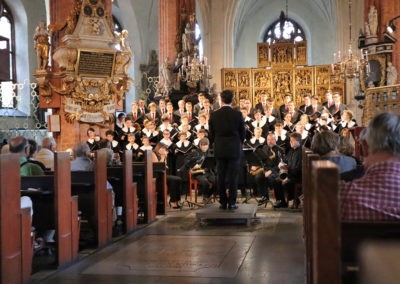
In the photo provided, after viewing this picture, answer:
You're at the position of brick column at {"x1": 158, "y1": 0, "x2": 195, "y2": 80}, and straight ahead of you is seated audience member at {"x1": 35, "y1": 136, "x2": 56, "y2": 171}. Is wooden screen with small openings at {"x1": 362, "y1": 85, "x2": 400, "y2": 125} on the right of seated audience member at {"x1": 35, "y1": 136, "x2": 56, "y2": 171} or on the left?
left

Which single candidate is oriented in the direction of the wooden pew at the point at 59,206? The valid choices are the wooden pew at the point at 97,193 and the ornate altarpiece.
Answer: the ornate altarpiece

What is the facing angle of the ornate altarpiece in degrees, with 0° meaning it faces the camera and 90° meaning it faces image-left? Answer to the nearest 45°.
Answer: approximately 0°

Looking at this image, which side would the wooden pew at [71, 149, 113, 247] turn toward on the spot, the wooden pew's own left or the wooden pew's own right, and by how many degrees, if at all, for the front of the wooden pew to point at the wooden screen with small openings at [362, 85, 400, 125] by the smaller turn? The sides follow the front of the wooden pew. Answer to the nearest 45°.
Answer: approximately 45° to the wooden pew's own right

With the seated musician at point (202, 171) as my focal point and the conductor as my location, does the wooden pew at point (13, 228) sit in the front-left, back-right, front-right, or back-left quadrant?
back-left

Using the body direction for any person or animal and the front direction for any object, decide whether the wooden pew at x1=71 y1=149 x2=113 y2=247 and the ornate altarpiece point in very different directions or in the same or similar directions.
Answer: very different directions

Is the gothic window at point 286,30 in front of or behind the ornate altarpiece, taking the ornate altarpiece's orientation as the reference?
behind

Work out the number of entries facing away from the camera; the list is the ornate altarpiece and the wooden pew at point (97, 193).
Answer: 1

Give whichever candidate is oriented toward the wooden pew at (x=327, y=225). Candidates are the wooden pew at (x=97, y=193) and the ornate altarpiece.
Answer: the ornate altarpiece

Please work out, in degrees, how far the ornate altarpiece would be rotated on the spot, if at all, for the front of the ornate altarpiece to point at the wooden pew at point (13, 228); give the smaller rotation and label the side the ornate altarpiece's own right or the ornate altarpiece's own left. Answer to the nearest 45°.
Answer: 0° — it already faces it

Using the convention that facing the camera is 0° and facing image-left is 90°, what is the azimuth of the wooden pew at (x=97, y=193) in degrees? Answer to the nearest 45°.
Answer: approximately 180°

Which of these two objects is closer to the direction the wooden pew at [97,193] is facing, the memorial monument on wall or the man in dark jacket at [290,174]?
the memorial monument on wall

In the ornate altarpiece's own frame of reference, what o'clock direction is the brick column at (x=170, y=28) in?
The brick column is roughly at 2 o'clock from the ornate altarpiece.

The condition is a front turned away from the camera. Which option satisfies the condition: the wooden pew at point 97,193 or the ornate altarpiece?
the wooden pew

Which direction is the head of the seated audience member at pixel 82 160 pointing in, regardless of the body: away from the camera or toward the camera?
away from the camera
